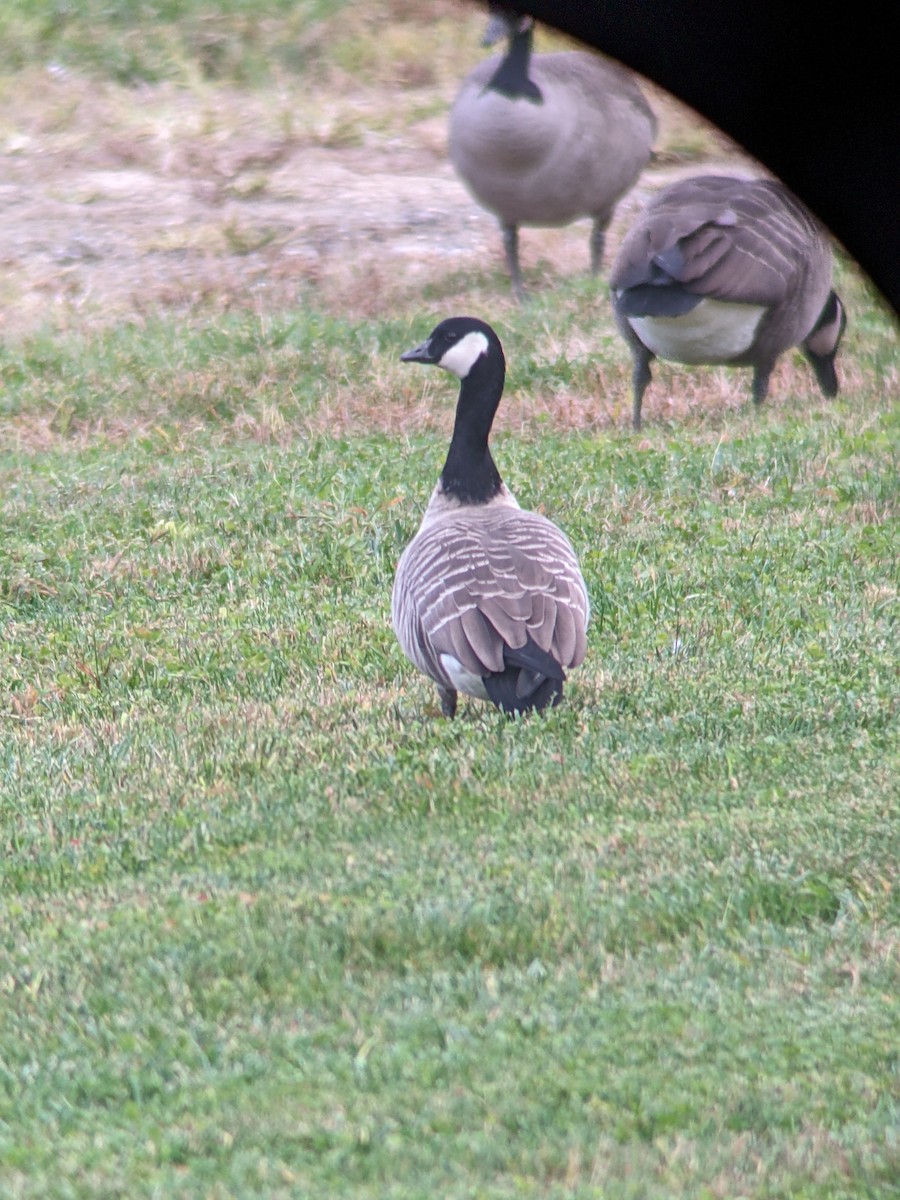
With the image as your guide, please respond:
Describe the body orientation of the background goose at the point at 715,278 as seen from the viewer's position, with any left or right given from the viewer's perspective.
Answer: facing away from the viewer and to the right of the viewer

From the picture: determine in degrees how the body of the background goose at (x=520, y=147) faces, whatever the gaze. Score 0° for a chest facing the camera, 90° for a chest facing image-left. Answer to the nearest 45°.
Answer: approximately 45°

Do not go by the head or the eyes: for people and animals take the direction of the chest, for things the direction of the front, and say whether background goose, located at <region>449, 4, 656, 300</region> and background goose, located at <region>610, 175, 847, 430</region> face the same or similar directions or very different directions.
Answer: very different directions

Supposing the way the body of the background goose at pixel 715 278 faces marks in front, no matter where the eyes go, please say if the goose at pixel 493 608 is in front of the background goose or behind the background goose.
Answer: behind
